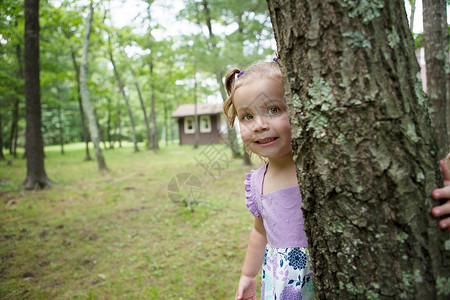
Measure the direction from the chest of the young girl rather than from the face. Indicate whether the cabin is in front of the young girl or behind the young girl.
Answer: behind

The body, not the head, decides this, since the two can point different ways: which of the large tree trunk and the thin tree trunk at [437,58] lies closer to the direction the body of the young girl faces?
the large tree trunk

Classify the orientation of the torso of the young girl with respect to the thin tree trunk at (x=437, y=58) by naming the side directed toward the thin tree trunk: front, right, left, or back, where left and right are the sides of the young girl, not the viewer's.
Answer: back

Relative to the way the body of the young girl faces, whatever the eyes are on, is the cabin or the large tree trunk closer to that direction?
the large tree trunk

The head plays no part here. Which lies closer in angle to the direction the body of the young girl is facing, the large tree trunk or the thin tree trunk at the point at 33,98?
the large tree trunk

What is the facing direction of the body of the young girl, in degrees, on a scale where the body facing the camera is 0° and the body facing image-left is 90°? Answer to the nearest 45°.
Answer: approximately 0°

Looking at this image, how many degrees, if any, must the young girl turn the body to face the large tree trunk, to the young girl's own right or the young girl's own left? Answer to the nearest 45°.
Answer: approximately 45° to the young girl's own left
